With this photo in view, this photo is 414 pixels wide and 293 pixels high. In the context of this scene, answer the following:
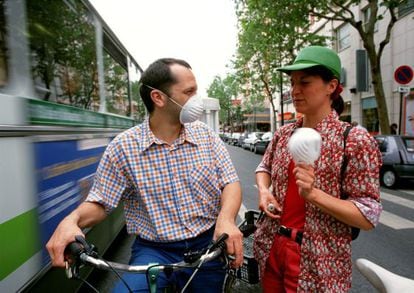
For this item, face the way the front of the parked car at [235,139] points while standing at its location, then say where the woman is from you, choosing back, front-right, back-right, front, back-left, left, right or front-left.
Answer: front-left

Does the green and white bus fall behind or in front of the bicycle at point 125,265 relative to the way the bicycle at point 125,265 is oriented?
behind

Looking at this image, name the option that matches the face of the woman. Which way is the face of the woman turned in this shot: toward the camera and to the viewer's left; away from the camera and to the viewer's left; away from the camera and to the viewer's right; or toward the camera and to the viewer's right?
toward the camera and to the viewer's left

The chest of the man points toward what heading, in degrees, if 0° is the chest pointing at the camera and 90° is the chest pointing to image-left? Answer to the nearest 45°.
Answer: approximately 0°

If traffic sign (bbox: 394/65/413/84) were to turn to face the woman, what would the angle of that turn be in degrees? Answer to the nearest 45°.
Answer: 0° — it already faces them

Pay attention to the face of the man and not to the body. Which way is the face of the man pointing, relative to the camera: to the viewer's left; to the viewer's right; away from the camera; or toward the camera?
to the viewer's right

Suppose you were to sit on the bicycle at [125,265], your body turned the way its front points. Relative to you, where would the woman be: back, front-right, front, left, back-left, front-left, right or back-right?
left

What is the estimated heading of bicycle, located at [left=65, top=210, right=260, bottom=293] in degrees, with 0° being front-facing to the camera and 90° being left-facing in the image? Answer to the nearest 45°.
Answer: approximately 0°
